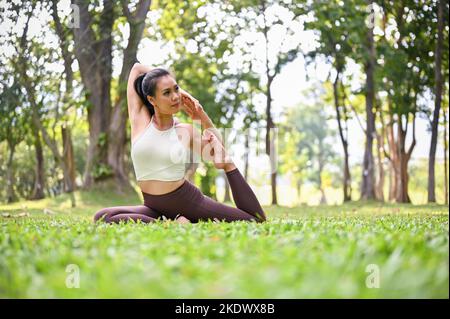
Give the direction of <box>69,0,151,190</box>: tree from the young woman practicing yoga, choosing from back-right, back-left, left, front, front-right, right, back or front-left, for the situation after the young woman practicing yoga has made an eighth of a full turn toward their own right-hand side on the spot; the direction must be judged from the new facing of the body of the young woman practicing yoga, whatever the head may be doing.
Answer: back-right
